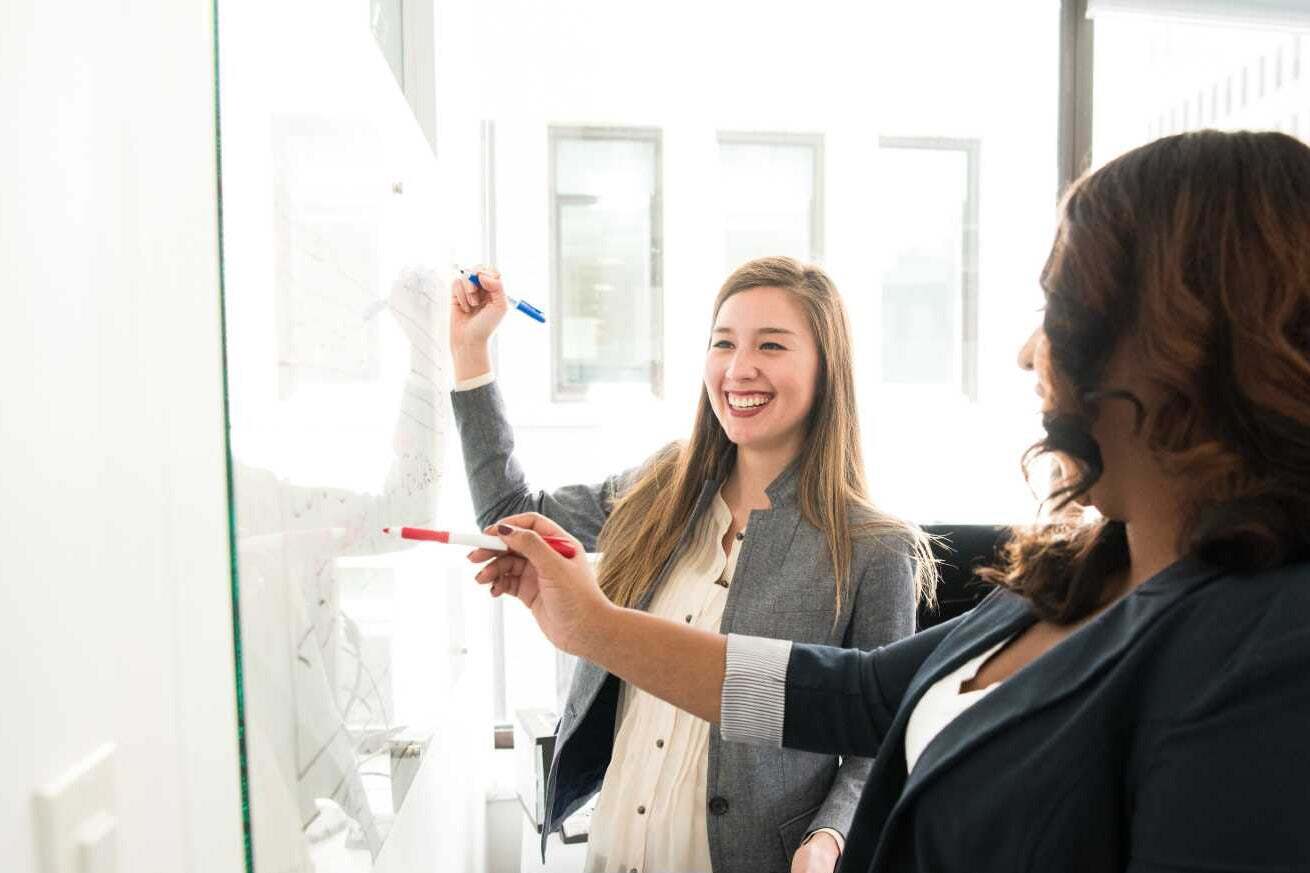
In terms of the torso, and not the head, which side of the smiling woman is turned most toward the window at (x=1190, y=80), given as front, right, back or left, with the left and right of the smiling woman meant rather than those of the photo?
back

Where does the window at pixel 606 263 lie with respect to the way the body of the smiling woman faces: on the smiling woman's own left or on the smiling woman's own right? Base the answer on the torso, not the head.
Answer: on the smiling woman's own right

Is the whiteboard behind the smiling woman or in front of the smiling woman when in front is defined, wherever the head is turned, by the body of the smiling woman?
in front

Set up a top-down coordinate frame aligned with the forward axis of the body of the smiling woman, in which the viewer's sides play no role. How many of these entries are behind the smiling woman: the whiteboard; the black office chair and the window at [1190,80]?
2

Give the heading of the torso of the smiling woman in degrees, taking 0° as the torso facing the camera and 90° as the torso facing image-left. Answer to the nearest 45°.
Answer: approximately 45°

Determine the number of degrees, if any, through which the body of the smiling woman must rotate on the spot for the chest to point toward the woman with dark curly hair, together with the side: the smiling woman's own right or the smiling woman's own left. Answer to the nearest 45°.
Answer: approximately 45° to the smiling woman's own left

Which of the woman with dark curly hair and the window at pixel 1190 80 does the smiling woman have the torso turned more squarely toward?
the woman with dark curly hair

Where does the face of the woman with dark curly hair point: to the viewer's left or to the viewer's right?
to the viewer's left

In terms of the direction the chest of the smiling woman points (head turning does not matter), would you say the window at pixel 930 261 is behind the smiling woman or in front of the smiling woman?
behind

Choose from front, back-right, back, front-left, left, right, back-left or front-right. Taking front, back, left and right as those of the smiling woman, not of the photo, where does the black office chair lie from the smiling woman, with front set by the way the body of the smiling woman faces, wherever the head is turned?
back

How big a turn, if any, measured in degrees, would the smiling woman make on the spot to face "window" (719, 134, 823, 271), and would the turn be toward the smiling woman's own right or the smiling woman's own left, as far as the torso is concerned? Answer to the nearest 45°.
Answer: approximately 135° to the smiling woman's own right
